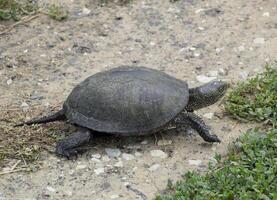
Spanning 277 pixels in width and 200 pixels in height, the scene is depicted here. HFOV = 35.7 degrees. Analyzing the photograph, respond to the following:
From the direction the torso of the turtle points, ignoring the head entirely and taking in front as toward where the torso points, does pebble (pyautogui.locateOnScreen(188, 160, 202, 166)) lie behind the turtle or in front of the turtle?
in front

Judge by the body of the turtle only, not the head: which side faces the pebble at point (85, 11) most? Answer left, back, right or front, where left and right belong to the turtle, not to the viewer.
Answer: left

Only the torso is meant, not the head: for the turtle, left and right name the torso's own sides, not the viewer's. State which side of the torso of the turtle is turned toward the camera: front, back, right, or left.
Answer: right

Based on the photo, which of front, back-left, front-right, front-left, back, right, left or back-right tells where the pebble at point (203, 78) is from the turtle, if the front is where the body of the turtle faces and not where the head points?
front-left

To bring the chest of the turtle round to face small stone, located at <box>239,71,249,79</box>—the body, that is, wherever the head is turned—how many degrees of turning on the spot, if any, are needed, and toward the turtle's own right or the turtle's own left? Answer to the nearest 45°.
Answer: approximately 45° to the turtle's own left

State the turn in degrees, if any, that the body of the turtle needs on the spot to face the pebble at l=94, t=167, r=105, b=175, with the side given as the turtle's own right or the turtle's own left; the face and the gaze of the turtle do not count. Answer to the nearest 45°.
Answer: approximately 135° to the turtle's own right

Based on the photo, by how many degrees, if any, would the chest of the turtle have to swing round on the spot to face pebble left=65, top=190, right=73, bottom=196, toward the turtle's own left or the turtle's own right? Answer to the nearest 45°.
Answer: approximately 135° to the turtle's own right

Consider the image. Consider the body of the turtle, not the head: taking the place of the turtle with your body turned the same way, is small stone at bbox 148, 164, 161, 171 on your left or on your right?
on your right
